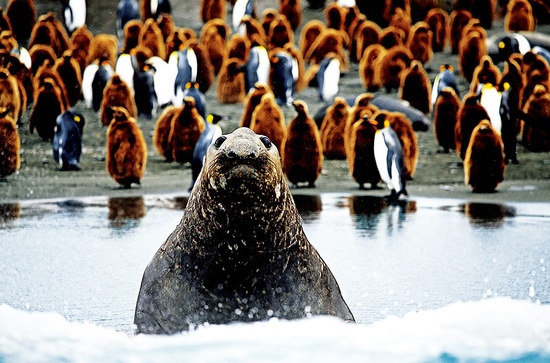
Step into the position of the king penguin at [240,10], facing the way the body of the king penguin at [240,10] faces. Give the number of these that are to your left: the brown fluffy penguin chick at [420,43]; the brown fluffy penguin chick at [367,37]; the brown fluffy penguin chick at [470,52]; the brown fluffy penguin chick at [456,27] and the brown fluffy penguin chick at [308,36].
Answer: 5

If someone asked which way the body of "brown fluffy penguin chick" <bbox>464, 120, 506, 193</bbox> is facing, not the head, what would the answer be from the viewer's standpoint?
toward the camera

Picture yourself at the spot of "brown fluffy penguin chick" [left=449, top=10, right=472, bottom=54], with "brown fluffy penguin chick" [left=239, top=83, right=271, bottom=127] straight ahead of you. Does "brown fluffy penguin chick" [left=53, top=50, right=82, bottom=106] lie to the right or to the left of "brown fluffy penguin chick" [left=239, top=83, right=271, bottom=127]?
right

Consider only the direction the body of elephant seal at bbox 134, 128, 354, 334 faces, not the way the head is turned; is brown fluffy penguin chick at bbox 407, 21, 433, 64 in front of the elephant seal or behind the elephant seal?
behind

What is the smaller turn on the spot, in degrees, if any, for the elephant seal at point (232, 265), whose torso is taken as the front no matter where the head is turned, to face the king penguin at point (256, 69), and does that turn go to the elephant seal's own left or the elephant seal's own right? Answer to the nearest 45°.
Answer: approximately 180°

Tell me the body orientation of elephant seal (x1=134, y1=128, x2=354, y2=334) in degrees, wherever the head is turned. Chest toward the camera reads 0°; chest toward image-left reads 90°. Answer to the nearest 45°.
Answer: approximately 0°

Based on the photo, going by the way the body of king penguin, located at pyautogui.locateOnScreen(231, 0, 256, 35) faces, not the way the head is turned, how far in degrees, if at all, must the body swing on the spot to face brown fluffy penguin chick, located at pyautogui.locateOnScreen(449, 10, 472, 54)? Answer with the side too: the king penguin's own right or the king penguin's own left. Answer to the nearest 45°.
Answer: approximately 90° to the king penguin's own left

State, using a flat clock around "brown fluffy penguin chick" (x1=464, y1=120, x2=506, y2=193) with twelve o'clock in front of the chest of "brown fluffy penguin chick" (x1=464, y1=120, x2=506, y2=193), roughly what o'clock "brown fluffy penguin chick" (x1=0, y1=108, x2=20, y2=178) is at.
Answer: "brown fluffy penguin chick" (x1=0, y1=108, x2=20, y2=178) is roughly at 3 o'clock from "brown fluffy penguin chick" (x1=464, y1=120, x2=506, y2=193).

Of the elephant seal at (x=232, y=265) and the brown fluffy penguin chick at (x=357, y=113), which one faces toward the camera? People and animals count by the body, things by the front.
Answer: the elephant seal

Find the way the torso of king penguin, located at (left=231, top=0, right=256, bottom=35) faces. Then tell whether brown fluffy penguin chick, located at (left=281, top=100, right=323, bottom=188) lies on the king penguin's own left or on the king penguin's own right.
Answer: on the king penguin's own left

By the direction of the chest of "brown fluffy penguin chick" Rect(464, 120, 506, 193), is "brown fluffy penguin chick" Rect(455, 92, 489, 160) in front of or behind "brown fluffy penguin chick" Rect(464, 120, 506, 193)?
behind

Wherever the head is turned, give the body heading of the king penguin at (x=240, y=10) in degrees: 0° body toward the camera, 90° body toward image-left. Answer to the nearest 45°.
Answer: approximately 45°

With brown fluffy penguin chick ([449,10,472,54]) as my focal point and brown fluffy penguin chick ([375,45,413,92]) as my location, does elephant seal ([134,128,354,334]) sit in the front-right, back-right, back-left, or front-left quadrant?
back-right
